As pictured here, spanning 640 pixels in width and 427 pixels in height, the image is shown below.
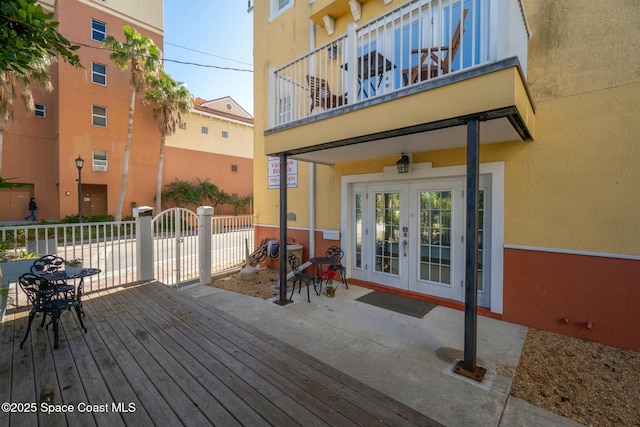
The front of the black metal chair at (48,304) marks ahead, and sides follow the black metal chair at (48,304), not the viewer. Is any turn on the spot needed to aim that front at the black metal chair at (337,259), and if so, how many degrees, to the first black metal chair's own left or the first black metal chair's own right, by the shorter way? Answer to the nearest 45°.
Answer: approximately 45° to the first black metal chair's own right

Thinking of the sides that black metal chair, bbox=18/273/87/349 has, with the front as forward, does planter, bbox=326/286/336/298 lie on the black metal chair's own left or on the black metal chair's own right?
on the black metal chair's own right

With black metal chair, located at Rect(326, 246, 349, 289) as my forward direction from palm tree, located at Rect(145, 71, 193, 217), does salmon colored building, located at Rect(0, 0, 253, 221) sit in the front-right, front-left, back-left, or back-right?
back-right

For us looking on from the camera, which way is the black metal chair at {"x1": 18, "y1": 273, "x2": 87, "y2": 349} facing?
facing away from the viewer and to the right of the viewer

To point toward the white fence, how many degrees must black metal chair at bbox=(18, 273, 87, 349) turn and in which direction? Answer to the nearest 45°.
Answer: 0° — it already faces it

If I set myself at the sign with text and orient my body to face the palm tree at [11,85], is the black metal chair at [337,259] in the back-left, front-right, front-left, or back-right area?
back-left

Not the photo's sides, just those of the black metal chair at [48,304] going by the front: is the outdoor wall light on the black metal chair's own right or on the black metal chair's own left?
on the black metal chair's own right

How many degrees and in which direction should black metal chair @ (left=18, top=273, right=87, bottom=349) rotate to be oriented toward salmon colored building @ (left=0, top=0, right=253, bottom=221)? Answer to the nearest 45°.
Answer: approximately 45° to its left

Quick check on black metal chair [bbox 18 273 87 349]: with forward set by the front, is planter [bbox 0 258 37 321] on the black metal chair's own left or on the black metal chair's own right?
on the black metal chair's own left

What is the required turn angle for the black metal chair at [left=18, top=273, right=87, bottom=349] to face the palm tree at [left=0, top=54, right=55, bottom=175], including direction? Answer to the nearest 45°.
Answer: approximately 45° to its left
